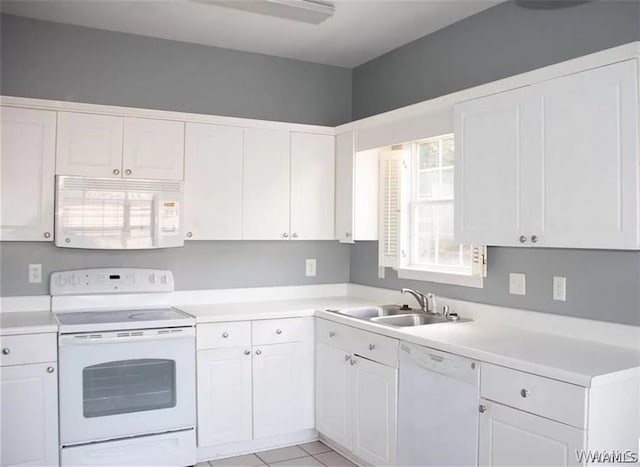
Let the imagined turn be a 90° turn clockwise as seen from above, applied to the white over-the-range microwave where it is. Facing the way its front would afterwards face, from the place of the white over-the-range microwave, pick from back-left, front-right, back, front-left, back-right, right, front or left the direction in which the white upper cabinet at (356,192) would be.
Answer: back

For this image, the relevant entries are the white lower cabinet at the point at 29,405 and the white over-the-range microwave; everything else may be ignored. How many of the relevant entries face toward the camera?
2

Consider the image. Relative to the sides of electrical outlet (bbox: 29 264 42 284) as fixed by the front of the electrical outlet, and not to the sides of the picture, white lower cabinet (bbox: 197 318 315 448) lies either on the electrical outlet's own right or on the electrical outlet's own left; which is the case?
on the electrical outlet's own left

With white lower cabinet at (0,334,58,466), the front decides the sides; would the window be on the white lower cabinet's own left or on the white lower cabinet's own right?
on the white lower cabinet's own left

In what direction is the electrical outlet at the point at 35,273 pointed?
toward the camera

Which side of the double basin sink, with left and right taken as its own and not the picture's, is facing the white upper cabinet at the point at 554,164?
left

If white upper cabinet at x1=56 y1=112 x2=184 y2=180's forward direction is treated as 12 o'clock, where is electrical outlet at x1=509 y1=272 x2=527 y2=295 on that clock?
The electrical outlet is roughly at 10 o'clock from the white upper cabinet.

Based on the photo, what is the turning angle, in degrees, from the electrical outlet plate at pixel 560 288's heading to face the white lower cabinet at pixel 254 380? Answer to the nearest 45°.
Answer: approximately 45° to its right

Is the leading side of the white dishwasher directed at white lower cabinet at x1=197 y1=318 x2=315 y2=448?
no

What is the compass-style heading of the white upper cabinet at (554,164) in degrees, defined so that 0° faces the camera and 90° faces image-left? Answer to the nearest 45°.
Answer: approximately 45°

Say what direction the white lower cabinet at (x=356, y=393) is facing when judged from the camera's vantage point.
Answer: facing the viewer and to the left of the viewer

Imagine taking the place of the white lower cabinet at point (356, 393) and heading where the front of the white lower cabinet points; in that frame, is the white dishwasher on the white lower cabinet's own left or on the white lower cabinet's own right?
on the white lower cabinet's own left

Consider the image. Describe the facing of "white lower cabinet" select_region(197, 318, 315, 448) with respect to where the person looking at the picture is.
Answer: facing the viewer and to the right of the viewer

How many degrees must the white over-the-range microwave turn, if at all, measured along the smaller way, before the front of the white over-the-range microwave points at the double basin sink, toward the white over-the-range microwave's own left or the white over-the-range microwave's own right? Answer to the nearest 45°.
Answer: approximately 90° to the white over-the-range microwave's own left

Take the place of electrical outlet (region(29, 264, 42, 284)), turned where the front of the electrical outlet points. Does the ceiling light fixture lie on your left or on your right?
on your left

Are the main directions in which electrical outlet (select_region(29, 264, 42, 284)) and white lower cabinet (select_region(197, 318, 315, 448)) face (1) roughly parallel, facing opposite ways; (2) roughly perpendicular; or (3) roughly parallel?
roughly parallel

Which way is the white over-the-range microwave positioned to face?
toward the camera

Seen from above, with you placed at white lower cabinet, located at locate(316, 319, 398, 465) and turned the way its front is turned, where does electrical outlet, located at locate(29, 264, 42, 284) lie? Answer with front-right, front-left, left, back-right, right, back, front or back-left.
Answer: front-right

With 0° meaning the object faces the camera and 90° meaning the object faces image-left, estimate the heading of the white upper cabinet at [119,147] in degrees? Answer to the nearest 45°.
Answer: approximately 0°

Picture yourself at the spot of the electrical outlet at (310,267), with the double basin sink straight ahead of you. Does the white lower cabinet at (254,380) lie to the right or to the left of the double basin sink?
right
